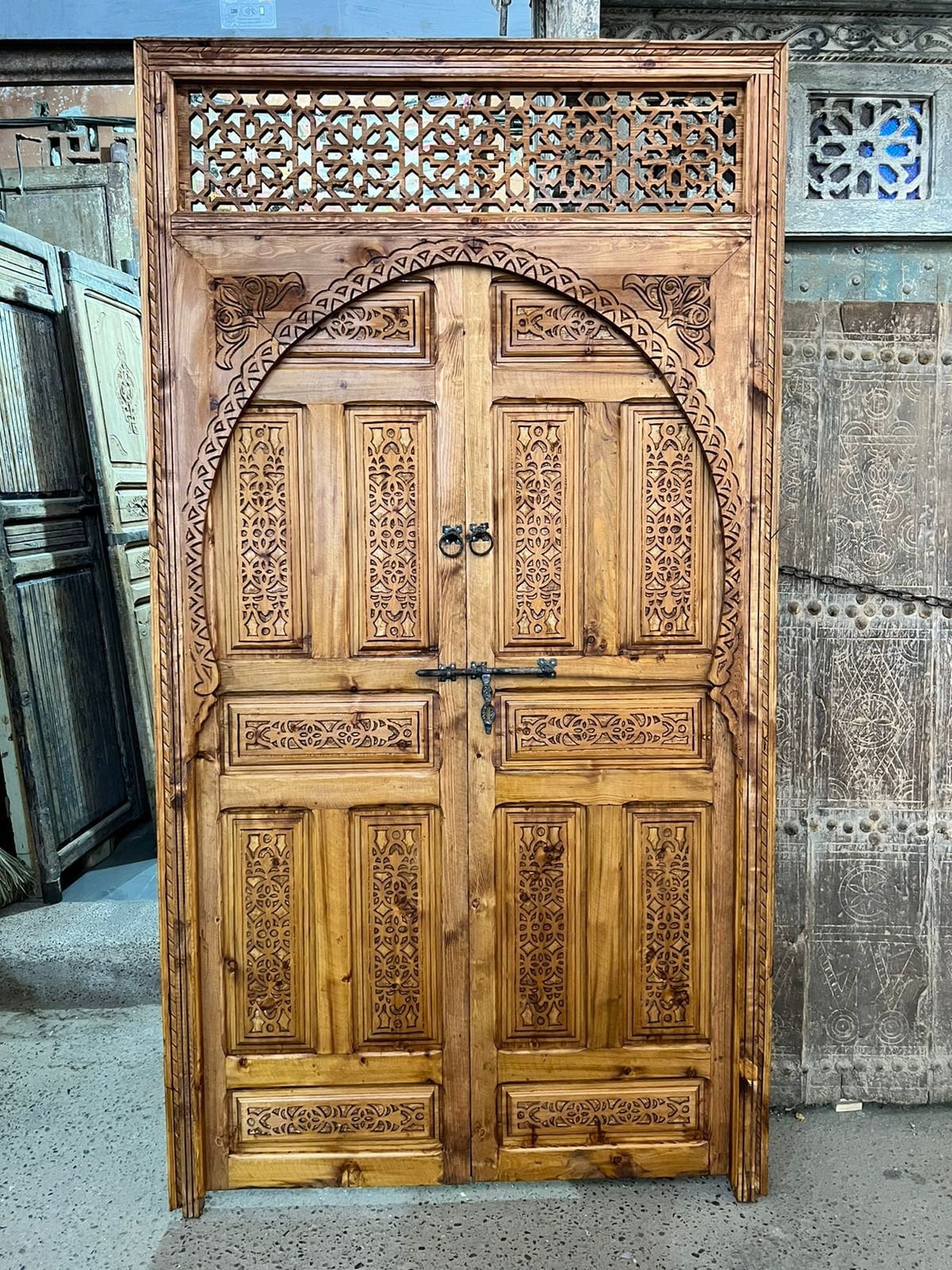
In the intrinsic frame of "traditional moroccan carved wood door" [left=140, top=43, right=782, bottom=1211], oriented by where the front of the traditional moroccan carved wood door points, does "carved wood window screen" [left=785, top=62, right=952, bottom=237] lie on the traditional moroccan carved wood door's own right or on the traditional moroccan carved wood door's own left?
on the traditional moroccan carved wood door's own left

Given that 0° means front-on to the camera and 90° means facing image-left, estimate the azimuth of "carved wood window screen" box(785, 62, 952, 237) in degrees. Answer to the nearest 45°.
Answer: approximately 0°

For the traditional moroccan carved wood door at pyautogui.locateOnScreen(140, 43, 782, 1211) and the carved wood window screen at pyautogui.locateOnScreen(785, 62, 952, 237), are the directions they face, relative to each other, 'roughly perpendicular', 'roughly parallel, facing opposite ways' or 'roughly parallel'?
roughly parallel

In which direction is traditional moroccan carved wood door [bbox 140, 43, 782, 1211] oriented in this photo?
toward the camera

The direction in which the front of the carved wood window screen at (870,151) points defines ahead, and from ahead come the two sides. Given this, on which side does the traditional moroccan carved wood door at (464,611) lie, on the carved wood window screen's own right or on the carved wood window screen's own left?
on the carved wood window screen's own right

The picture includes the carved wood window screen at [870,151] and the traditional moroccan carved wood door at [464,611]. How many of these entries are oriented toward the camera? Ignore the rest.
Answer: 2
